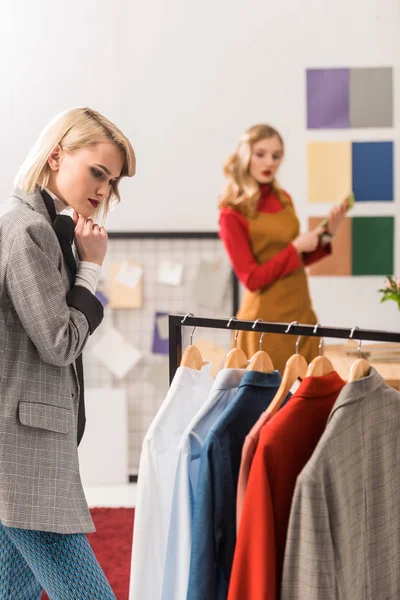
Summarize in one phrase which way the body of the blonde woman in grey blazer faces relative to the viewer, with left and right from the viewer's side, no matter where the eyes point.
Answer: facing the viewer and to the right of the viewer

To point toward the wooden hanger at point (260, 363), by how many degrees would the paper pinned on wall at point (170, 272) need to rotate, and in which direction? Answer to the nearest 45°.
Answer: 0° — it already faces it

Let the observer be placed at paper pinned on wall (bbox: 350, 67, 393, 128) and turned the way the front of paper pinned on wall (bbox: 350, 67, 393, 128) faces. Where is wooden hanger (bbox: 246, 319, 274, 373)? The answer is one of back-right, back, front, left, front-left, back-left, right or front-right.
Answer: front

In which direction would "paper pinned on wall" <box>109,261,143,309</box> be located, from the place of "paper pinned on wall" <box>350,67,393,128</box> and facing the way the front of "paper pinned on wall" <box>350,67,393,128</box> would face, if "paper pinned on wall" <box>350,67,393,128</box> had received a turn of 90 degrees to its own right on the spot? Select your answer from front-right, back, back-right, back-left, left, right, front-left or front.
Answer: front

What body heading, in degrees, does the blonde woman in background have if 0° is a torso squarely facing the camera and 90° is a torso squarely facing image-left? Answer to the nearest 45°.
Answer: approximately 315°

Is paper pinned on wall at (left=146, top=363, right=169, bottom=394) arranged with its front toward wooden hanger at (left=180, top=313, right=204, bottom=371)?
yes

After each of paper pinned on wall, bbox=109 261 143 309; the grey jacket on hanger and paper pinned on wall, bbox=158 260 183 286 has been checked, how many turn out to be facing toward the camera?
2

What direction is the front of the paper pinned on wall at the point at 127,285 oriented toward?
toward the camera

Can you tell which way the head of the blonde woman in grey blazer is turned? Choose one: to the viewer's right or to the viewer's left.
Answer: to the viewer's right

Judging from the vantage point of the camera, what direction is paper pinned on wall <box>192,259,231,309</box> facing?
facing the viewer

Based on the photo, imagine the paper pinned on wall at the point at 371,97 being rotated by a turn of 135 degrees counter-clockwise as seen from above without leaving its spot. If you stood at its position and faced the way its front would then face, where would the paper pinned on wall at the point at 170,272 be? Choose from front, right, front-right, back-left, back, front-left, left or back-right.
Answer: back-left

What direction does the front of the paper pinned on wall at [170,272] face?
toward the camera

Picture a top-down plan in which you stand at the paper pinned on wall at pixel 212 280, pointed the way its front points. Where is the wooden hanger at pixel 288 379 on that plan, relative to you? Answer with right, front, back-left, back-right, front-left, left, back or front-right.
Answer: front
